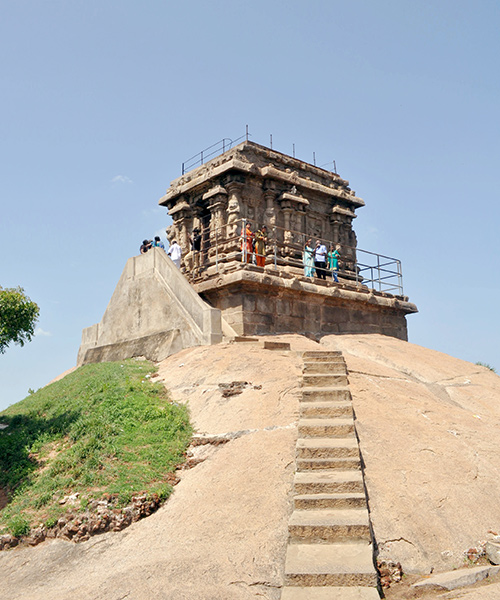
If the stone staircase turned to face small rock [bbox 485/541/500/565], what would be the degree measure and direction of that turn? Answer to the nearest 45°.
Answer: approximately 90° to its left

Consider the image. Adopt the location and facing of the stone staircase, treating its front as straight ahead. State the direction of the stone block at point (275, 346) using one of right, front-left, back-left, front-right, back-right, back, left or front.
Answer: back

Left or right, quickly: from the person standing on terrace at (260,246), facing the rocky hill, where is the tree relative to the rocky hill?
right

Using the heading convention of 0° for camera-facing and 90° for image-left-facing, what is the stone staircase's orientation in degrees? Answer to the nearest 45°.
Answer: approximately 0°

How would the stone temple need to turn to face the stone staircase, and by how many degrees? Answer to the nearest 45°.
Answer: approximately 45° to its left

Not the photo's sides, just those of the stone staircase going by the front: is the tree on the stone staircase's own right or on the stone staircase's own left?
on the stone staircase's own right

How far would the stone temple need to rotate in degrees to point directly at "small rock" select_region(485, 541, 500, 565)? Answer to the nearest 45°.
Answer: approximately 45° to its left

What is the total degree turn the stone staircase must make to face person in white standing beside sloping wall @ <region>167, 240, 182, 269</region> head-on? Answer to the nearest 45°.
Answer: approximately 135° to its right
